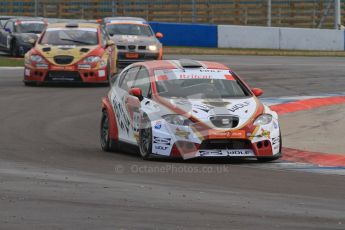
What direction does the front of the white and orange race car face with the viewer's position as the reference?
facing the viewer and to the right of the viewer

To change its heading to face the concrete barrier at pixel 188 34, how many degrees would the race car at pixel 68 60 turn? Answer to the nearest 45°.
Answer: approximately 180°

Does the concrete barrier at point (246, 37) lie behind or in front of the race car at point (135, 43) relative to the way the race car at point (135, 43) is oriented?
behind

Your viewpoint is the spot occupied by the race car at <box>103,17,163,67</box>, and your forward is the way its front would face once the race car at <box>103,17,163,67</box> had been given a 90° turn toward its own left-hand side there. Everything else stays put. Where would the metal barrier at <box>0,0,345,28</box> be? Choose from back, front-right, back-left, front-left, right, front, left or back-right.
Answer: left

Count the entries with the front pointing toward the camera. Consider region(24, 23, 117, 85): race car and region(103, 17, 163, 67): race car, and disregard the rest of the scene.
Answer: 2

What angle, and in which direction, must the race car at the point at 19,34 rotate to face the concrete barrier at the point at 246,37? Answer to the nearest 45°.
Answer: approximately 90° to its left

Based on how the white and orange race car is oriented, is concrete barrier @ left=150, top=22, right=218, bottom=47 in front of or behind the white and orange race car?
behind

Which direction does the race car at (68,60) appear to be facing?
toward the camera
